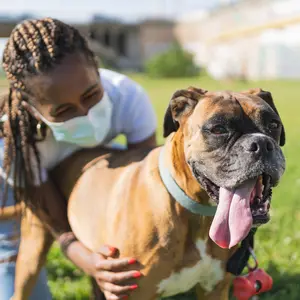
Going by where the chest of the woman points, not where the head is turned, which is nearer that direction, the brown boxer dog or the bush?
the brown boxer dog

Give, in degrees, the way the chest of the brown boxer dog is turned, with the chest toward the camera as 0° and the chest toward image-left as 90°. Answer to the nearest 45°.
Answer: approximately 315°

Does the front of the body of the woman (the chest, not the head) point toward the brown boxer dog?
yes

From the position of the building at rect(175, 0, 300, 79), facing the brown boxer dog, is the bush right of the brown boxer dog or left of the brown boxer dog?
right

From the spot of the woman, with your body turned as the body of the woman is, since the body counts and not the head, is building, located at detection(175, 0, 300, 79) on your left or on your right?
on your left

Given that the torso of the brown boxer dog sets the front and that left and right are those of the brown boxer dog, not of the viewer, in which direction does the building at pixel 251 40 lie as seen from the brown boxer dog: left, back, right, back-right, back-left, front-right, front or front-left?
back-left

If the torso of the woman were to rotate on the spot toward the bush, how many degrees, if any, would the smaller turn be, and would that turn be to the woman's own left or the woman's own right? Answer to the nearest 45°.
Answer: approximately 135° to the woman's own left
